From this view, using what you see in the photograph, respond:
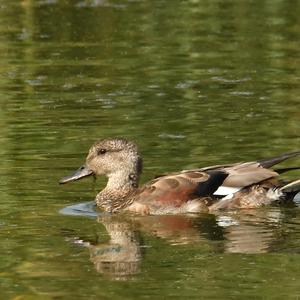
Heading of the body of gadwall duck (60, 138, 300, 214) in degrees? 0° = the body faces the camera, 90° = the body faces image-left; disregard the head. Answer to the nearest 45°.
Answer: approximately 90°
